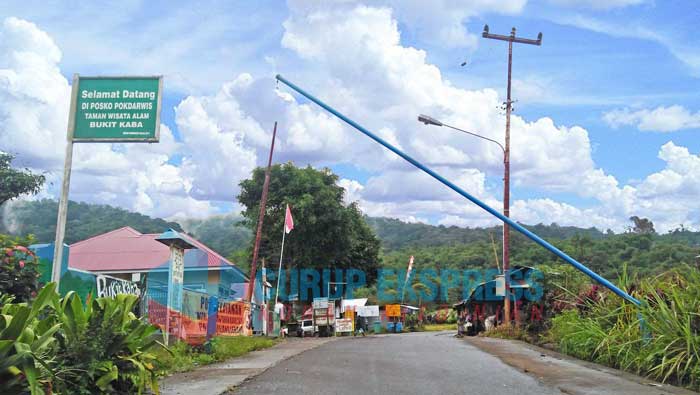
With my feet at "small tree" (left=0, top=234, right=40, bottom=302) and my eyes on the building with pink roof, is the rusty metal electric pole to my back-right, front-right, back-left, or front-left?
front-right

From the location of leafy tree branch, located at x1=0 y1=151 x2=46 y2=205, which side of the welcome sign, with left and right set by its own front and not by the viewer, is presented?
back

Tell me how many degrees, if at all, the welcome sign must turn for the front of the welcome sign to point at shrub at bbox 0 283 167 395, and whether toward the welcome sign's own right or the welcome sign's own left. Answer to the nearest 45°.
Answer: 0° — it already faces it

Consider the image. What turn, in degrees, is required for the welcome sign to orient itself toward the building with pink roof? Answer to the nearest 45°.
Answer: approximately 180°

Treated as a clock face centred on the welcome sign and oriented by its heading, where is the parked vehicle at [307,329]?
The parked vehicle is roughly at 7 o'clock from the welcome sign.

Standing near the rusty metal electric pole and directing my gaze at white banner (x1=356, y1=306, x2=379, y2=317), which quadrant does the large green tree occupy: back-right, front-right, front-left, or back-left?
front-left

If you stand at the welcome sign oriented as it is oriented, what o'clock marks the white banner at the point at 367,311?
The white banner is roughly at 7 o'clock from the welcome sign.

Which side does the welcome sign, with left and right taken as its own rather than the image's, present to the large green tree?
back

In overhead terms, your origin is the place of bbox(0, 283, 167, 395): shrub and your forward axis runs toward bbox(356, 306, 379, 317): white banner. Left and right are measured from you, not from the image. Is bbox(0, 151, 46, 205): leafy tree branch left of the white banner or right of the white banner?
left

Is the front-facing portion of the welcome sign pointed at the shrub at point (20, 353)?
yes

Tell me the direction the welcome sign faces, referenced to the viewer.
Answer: facing the viewer

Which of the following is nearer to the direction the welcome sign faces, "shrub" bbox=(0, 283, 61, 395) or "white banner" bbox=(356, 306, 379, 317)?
the shrub
